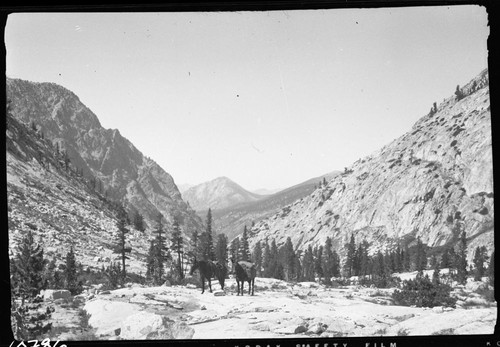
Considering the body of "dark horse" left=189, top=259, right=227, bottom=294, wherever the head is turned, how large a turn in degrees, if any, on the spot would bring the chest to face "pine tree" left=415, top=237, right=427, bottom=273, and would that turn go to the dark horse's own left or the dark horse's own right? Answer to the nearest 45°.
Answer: approximately 135° to the dark horse's own right

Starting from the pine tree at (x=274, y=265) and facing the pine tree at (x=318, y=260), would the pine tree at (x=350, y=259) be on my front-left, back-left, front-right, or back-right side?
front-right

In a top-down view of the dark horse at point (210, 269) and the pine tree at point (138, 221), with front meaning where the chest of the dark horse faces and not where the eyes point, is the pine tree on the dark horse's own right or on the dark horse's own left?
on the dark horse's own right

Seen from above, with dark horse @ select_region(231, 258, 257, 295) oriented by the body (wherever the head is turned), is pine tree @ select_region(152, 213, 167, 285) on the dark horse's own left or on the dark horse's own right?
on the dark horse's own right

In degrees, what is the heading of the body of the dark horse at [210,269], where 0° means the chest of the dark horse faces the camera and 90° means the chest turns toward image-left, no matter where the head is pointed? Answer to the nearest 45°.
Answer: approximately 45°

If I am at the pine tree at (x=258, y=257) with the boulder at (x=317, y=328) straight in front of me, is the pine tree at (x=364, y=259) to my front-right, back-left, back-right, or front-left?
front-left

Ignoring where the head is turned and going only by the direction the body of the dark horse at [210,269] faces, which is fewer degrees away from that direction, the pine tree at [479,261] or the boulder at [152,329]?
the boulder

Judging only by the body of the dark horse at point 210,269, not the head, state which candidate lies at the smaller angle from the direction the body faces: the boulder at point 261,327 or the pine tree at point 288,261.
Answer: the boulder

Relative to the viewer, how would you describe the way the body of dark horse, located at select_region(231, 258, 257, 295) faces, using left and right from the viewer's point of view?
facing the viewer and to the left of the viewer

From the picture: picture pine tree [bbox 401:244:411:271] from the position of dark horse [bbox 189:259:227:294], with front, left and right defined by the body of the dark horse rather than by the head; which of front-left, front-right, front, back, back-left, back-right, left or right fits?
back-right
